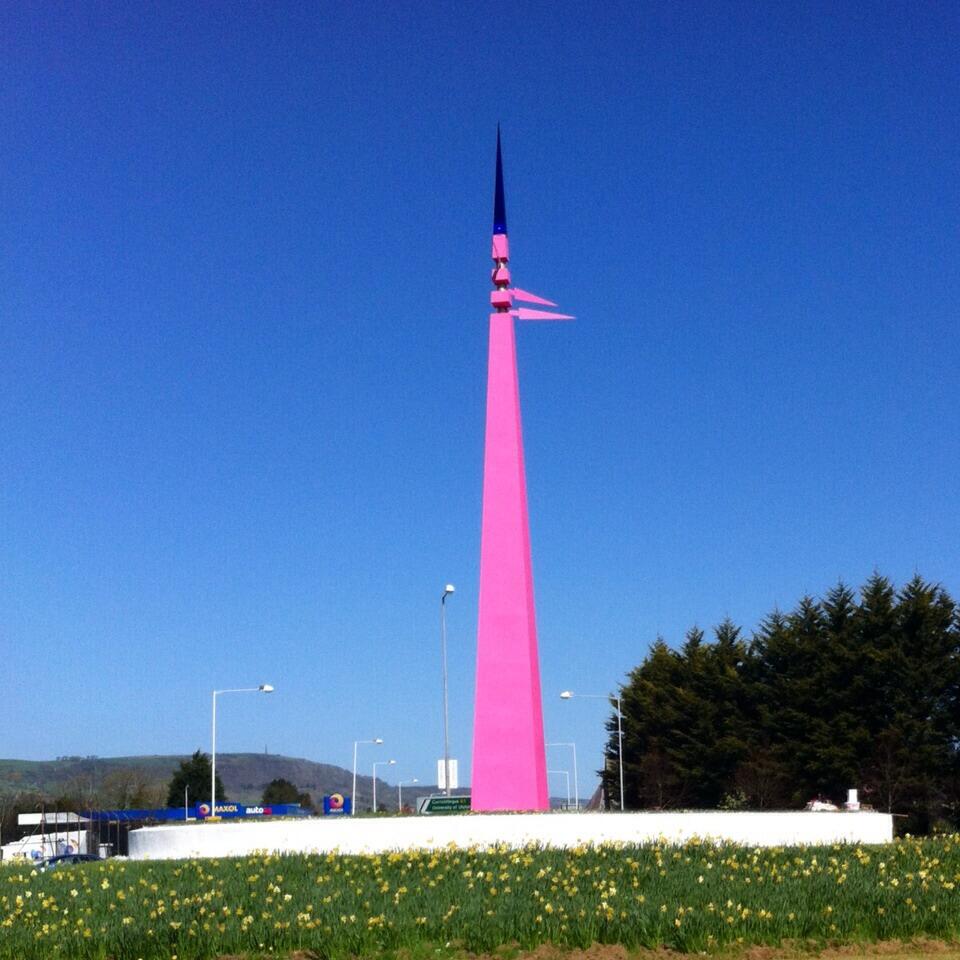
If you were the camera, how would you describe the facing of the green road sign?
facing the viewer

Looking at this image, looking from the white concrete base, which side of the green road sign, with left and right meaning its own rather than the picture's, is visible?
front
